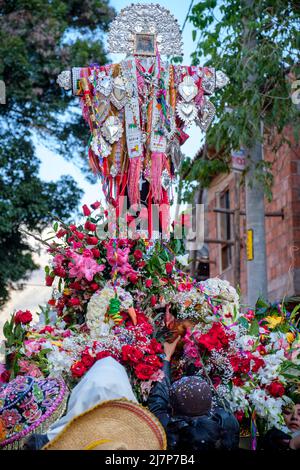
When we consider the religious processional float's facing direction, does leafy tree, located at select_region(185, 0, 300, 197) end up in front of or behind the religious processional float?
behind

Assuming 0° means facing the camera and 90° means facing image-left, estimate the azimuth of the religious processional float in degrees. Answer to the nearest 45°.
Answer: approximately 0°

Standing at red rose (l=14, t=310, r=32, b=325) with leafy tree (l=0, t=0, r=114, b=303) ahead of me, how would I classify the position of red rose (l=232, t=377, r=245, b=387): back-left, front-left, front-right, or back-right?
back-right

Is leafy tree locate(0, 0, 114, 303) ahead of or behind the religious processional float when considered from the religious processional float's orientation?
behind
